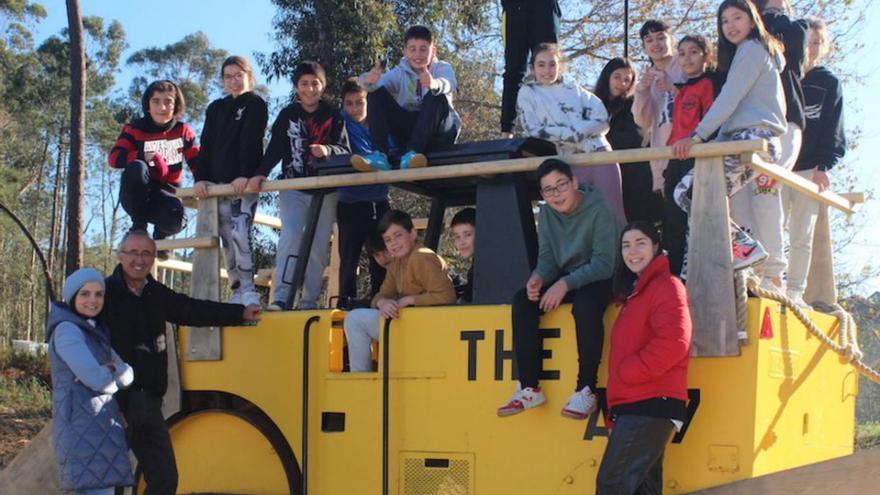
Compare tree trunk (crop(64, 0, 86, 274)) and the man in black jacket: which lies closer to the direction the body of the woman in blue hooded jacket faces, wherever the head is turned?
the man in black jacket

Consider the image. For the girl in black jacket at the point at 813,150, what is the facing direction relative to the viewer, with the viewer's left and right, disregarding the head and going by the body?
facing the viewer and to the left of the viewer

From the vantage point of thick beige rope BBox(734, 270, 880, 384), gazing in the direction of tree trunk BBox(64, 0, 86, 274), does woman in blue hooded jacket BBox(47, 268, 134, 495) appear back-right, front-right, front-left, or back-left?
front-left

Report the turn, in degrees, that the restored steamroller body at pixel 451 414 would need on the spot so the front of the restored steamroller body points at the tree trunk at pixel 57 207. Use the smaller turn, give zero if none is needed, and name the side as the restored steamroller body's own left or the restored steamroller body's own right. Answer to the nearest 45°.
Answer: approximately 45° to the restored steamroller body's own right

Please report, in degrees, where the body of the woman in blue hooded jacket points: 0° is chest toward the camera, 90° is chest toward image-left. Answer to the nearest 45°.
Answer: approximately 315°

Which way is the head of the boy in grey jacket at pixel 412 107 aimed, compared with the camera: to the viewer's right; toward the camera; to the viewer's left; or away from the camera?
toward the camera

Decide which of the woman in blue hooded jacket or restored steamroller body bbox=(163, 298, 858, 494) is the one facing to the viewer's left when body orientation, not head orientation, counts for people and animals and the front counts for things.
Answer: the restored steamroller body

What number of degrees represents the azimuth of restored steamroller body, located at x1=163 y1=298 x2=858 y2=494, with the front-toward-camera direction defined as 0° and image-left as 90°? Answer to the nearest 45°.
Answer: approximately 90°

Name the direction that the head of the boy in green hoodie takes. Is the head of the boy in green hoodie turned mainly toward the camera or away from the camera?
toward the camera

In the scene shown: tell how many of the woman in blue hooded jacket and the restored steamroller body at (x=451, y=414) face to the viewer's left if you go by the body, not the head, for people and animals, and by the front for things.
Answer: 1

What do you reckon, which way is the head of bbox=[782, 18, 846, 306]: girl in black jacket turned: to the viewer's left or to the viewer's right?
to the viewer's left

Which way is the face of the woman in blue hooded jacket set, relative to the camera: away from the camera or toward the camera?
toward the camera

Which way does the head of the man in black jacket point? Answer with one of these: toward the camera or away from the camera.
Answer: toward the camera

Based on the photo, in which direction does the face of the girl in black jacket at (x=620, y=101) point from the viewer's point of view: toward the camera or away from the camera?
toward the camera

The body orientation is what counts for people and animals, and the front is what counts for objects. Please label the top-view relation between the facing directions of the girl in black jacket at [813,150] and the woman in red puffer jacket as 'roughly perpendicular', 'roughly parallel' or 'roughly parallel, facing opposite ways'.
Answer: roughly parallel
